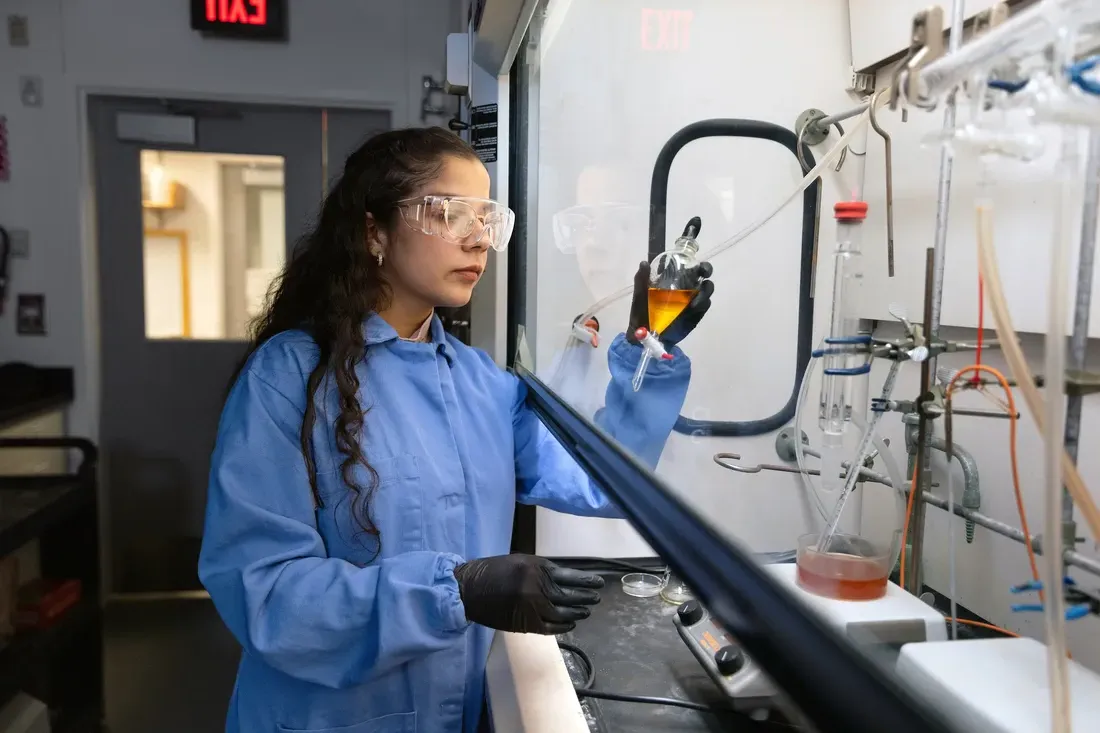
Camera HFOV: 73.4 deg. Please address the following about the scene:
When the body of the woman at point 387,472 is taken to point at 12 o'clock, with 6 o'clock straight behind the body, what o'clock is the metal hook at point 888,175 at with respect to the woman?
The metal hook is roughly at 11 o'clock from the woman.

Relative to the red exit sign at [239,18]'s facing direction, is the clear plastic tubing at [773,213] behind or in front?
in front

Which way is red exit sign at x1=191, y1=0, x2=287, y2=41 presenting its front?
toward the camera

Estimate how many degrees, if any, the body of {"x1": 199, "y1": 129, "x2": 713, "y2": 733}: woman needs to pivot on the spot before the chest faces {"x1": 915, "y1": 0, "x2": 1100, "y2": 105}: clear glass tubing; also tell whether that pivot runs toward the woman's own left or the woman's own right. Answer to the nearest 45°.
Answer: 0° — they already face it

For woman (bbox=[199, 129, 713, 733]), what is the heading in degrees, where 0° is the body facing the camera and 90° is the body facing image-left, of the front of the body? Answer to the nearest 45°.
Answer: approximately 315°

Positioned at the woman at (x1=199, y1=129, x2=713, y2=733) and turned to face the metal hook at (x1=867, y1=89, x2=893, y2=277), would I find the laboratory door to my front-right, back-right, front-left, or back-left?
back-left

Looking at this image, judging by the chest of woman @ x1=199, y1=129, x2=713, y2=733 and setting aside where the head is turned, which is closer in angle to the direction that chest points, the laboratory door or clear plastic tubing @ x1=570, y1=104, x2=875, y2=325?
the clear plastic tubing

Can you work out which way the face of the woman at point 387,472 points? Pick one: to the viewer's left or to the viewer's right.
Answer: to the viewer's right

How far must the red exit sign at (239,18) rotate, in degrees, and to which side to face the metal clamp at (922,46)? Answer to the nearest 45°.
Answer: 0° — it already faces it
